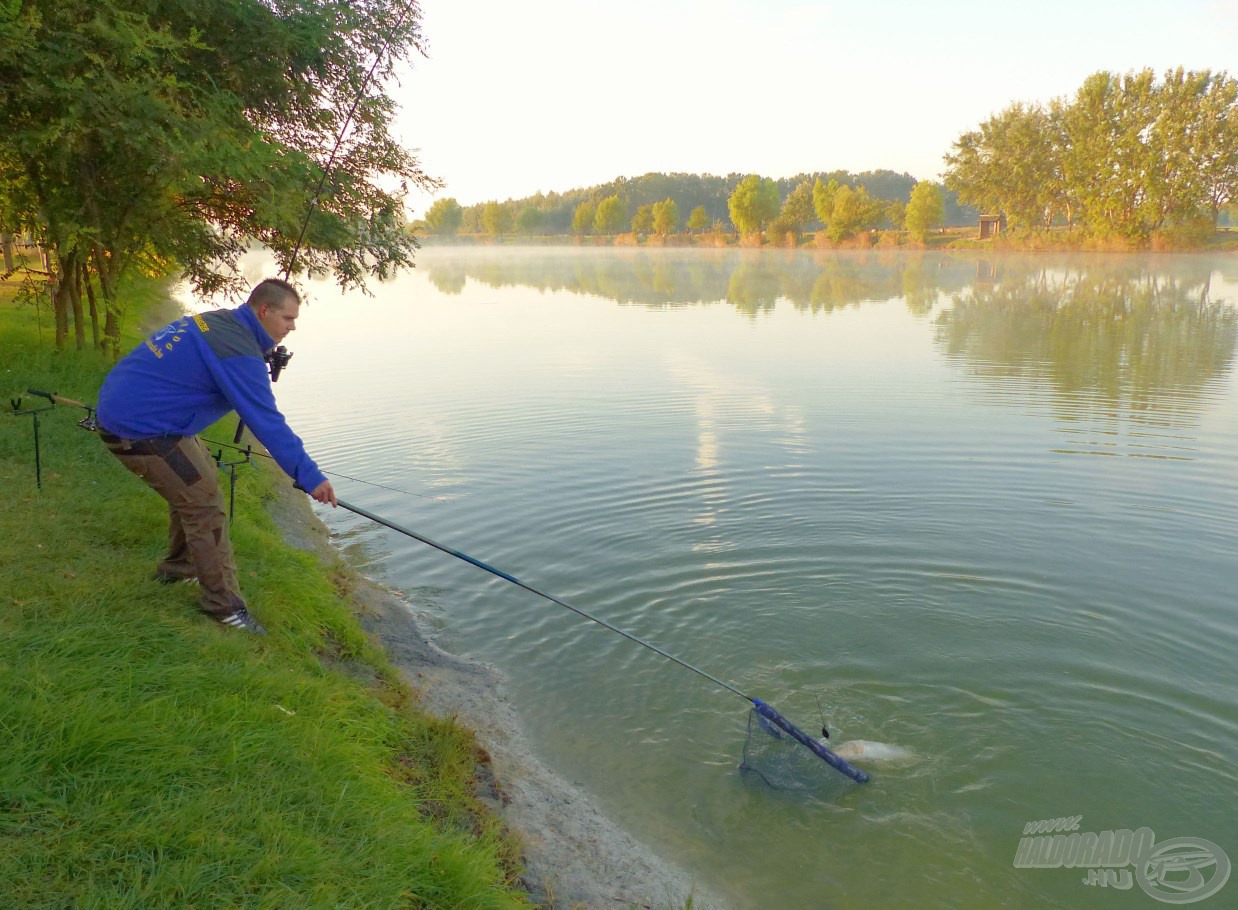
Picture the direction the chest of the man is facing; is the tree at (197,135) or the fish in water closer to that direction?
the fish in water

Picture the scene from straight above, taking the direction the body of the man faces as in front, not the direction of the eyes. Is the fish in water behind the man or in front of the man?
in front

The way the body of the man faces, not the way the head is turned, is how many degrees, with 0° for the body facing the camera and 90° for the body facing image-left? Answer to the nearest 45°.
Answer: approximately 270°

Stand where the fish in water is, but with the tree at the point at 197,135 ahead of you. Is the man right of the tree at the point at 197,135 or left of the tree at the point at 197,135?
left

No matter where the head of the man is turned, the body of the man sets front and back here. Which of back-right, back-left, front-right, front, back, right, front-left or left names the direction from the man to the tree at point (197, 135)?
left
